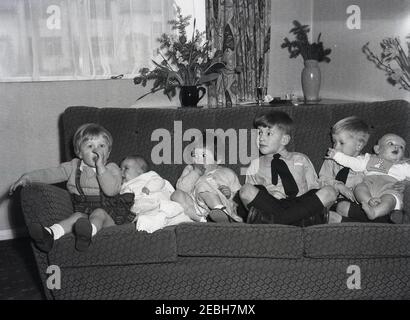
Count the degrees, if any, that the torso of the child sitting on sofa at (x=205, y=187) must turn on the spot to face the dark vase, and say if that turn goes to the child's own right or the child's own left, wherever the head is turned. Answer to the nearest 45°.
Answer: approximately 180°

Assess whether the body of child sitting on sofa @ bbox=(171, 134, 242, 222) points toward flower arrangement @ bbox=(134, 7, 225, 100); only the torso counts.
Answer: no

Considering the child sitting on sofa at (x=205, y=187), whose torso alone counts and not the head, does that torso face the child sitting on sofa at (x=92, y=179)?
no

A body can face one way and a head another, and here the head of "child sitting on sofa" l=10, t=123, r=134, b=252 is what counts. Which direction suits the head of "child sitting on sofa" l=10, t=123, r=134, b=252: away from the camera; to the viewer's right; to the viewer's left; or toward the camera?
toward the camera

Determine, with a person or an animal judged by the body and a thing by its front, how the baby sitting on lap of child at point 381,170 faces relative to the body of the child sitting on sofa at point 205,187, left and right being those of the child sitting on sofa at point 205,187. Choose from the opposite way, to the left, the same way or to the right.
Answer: the same way

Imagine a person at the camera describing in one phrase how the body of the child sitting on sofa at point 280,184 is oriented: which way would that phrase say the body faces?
toward the camera

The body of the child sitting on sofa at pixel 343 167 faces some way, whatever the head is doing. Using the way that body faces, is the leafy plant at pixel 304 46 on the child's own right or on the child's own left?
on the child's own right

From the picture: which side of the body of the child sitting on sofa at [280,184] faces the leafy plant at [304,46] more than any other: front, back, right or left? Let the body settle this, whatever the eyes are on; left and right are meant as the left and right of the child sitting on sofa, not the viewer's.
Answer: back

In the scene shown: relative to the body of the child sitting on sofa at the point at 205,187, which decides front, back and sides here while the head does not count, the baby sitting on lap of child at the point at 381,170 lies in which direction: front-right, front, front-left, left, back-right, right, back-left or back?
left

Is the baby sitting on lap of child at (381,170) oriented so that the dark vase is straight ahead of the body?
no

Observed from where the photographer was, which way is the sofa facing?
facing the viewer

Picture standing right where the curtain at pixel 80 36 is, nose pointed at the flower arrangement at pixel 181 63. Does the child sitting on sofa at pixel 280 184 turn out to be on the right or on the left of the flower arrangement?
right

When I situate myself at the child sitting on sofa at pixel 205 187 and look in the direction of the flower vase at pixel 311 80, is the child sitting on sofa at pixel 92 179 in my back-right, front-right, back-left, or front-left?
back-left

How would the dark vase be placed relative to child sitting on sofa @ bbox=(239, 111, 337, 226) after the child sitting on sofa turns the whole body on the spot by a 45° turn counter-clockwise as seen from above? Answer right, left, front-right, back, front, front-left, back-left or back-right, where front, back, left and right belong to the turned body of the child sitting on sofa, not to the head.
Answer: back

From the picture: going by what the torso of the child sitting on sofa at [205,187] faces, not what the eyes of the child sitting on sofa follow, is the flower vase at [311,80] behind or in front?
behind
